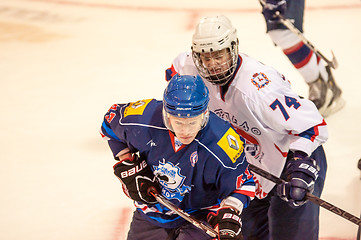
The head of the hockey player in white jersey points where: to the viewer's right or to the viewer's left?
to the viewer's left

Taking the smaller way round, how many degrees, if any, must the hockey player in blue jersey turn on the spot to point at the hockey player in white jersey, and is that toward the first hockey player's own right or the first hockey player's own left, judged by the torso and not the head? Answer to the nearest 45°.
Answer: approximately 135° to the first hockey player's own left

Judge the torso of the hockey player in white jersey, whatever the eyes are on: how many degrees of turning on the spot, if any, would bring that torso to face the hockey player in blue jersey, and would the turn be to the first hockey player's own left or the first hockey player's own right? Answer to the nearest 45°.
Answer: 0° — they already face them

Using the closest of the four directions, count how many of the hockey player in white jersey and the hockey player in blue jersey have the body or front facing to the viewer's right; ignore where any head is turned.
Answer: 0

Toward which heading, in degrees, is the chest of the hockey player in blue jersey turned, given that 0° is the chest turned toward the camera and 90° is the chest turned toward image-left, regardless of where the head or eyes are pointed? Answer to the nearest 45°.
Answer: approximately 0°
